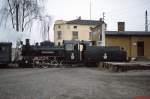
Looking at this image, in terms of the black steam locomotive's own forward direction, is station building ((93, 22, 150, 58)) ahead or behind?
behind

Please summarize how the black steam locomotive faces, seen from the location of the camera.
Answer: facing to the left of the viewer
